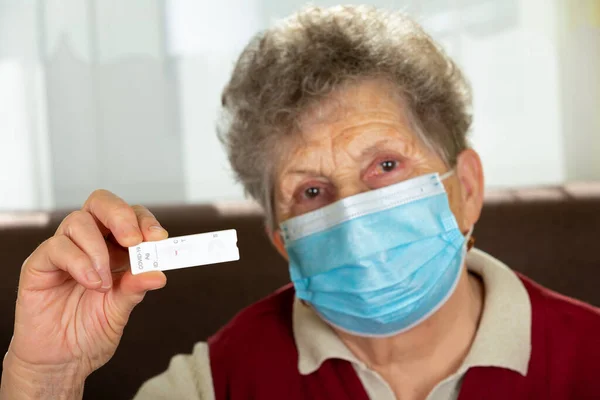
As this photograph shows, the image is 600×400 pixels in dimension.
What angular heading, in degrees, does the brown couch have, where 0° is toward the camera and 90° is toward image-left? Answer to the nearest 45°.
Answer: approximately 0°

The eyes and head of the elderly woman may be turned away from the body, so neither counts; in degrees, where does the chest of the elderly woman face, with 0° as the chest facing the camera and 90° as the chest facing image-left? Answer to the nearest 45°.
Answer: approximately 0°
